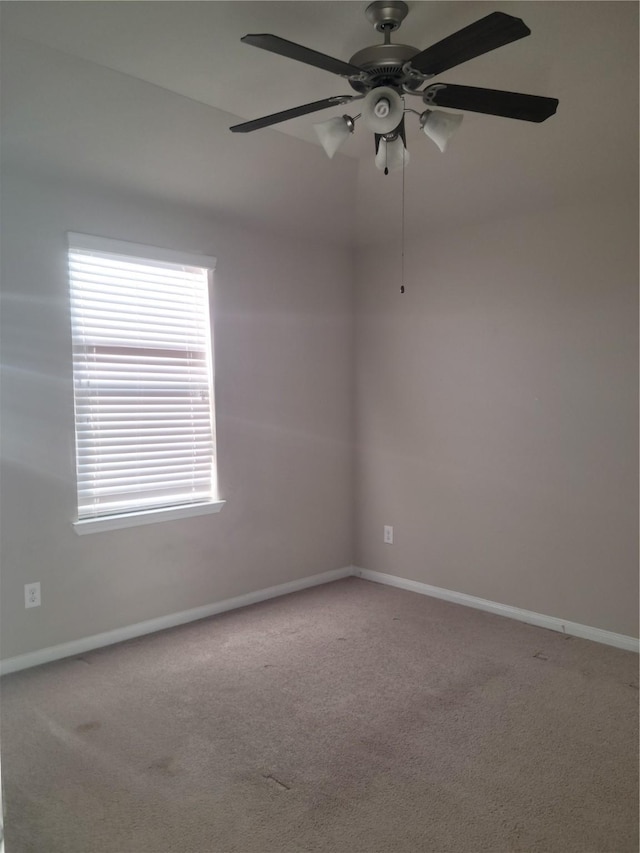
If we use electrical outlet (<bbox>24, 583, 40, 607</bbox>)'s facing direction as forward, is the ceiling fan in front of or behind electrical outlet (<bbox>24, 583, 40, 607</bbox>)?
in front

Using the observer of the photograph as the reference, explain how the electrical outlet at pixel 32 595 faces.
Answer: facing the viewer
